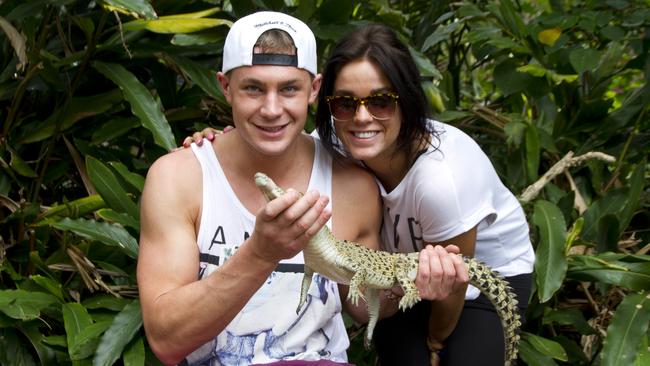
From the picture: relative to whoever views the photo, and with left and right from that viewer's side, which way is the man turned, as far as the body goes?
facing the viewer

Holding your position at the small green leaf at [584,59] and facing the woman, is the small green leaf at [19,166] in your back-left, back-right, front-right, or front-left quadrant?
front-right

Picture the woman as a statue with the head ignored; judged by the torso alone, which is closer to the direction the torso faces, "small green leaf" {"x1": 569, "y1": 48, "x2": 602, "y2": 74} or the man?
the man

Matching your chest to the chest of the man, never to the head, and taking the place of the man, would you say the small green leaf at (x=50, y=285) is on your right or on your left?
on your right

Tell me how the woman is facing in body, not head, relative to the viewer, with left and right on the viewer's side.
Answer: facing the viewer and to the left of the viewer

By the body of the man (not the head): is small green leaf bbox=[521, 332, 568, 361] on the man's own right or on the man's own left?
on the man's own left

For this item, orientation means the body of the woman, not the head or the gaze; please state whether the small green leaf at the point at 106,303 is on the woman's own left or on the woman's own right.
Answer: on the woman's own right

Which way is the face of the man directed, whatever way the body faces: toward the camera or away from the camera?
toward the camera

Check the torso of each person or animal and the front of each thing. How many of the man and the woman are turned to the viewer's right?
0
